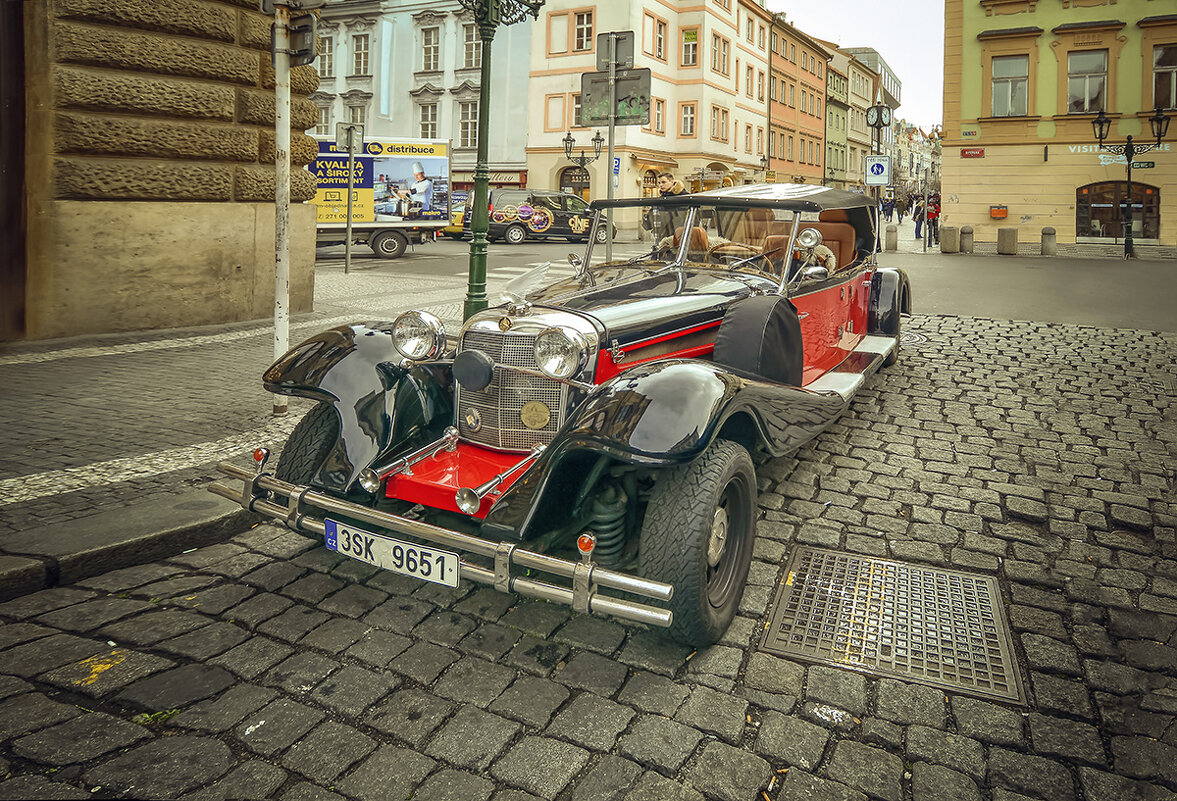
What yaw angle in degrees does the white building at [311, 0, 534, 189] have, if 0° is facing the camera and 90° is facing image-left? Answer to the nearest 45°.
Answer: approximately 0°

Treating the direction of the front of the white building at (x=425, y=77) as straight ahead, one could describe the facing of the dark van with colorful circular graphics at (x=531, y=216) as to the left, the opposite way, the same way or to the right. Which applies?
to the left

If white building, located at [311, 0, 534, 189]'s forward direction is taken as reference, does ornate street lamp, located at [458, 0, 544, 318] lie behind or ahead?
ahead

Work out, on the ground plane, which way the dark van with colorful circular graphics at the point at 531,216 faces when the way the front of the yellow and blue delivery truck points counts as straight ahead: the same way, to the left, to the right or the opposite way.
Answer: the opposite way

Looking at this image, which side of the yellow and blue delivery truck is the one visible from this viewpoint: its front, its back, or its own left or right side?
left

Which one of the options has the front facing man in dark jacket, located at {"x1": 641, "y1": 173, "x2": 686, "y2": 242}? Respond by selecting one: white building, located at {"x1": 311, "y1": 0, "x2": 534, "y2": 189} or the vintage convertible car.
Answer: the white building

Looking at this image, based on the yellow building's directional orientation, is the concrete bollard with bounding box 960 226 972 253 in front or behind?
in front

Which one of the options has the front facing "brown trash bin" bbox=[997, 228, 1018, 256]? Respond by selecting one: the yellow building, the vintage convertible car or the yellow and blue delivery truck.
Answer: the yellow building

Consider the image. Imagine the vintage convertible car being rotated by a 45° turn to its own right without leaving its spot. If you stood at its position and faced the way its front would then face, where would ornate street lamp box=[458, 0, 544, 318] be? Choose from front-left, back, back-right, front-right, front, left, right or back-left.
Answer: right

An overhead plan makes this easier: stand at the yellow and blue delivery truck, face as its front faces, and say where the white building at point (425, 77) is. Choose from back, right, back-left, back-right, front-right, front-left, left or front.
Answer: right
